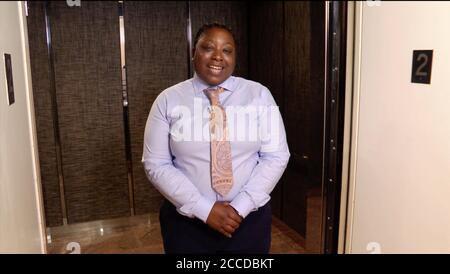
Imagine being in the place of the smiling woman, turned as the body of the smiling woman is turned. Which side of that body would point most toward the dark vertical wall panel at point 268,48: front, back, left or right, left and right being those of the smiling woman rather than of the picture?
back

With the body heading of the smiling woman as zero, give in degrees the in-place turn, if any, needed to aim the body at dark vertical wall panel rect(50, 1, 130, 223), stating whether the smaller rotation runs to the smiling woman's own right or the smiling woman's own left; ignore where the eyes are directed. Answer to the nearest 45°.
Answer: approximately 135° to the smiling woman's own right

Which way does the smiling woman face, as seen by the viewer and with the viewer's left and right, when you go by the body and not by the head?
facing the viewer

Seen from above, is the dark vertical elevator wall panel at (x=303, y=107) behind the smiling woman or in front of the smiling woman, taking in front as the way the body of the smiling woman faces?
behind

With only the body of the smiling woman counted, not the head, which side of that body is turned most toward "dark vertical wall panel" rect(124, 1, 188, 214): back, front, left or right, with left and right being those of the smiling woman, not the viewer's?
back
